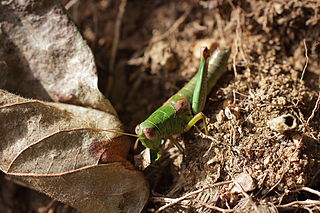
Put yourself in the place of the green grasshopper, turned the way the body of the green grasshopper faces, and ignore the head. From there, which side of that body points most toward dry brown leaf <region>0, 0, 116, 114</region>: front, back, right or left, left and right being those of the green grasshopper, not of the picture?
right

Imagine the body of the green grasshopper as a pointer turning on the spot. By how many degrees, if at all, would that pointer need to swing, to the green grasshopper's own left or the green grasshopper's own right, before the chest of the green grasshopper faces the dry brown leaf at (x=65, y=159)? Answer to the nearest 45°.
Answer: approximately 45° to the green grasshopper's own right

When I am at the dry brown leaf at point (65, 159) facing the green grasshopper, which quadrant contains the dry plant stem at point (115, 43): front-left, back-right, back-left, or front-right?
front-left

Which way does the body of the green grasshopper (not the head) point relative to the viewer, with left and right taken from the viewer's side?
facing the viewer and to the left of the viewer

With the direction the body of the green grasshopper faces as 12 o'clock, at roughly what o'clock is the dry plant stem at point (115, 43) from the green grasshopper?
The dry plant stem is roughly at 4 o'clock from the green grasshopper.

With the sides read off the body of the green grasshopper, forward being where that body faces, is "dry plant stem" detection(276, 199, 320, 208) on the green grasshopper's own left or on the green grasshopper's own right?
on the green grasshopper's own left

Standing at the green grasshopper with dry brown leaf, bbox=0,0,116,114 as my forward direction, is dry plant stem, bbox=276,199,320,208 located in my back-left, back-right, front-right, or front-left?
back-left

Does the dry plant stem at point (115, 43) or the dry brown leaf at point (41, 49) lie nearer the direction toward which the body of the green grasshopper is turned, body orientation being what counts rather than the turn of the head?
the dry brown leaf

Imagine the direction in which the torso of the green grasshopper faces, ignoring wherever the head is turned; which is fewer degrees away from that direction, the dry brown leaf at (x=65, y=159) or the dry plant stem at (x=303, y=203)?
the dry brown leaf

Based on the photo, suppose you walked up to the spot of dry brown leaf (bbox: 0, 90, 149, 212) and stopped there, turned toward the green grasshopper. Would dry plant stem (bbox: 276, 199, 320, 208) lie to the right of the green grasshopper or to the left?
right
